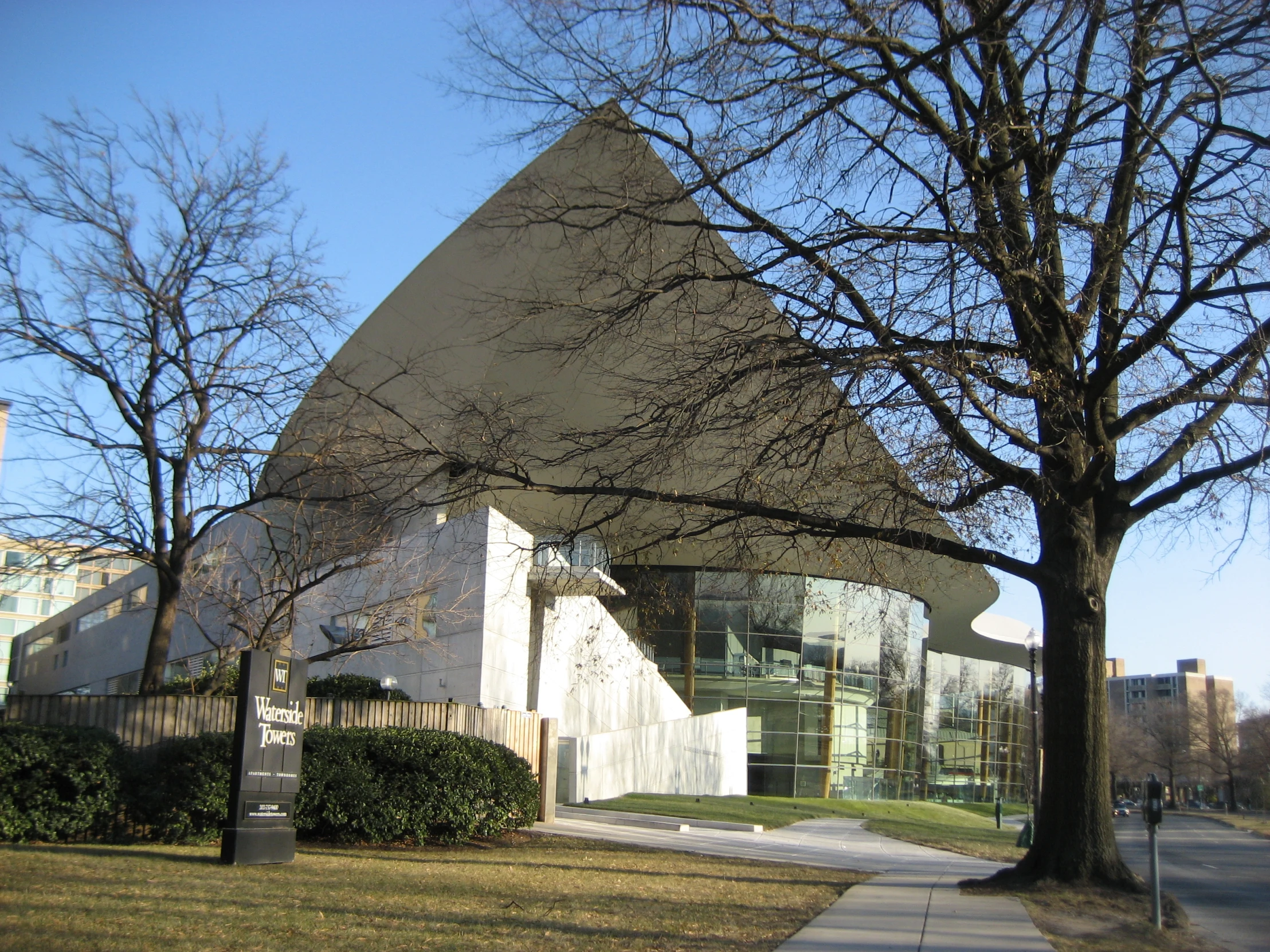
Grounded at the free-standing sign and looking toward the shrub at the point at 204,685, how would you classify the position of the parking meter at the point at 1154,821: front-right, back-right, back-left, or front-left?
back-right

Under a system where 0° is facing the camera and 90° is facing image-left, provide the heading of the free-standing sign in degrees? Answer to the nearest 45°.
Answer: approximately 315°

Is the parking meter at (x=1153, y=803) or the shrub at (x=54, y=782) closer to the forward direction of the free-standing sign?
the parking meter

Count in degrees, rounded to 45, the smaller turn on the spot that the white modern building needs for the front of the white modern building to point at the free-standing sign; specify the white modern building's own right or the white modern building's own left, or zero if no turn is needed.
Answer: approximately 45° to the white modern building's own right

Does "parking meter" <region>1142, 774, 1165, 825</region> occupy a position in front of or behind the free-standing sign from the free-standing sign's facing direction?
in front

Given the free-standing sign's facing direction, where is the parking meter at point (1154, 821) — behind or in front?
in front

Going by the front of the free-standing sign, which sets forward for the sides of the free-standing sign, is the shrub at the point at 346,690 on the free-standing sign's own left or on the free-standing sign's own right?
on the free-standing sign's own left

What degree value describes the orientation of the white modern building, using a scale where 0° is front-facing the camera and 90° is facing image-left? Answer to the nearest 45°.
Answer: approximately 315°

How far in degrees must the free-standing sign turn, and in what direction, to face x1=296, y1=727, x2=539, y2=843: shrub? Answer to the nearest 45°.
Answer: approximately 90° to its left

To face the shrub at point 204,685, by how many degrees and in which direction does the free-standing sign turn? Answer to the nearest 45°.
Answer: approximately 135° to its left

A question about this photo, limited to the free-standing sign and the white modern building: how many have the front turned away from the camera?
0
